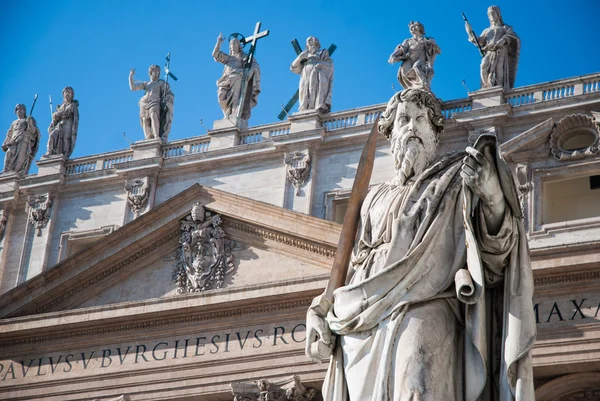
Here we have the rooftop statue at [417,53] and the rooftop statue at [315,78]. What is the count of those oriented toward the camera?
2

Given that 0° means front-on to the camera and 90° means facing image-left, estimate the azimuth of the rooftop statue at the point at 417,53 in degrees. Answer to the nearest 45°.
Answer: approximately 0°

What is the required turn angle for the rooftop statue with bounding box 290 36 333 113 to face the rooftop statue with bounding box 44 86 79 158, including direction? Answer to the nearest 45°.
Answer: approximately 135° to its right

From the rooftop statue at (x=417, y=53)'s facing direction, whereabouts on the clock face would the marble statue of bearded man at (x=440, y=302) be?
The marble statue of bearded man is roughly at 12 o'clock from the rooftop statue.

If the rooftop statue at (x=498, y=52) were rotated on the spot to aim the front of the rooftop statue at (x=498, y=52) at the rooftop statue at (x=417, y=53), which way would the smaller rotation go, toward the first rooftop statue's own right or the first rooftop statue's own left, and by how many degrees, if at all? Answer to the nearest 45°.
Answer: approximately 45° to the first rooftop statue's own right

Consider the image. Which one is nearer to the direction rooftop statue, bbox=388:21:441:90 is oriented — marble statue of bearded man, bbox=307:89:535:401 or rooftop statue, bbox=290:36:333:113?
the marble statue of bearded man

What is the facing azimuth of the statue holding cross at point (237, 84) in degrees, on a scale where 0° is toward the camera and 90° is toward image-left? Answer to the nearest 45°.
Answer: approximately 45°

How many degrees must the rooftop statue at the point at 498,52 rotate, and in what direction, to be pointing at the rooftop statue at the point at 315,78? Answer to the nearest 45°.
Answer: approximately 45° to its right

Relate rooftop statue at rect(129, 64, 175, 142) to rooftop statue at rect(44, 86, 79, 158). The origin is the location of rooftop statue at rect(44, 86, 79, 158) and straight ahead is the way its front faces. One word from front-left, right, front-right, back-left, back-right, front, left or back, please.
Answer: left

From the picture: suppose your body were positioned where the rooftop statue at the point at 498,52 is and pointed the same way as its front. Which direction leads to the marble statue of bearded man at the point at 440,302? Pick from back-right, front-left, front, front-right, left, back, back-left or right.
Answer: front-left

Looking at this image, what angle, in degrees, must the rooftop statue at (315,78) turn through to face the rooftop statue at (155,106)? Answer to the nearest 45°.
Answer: approximately 135° to its right
